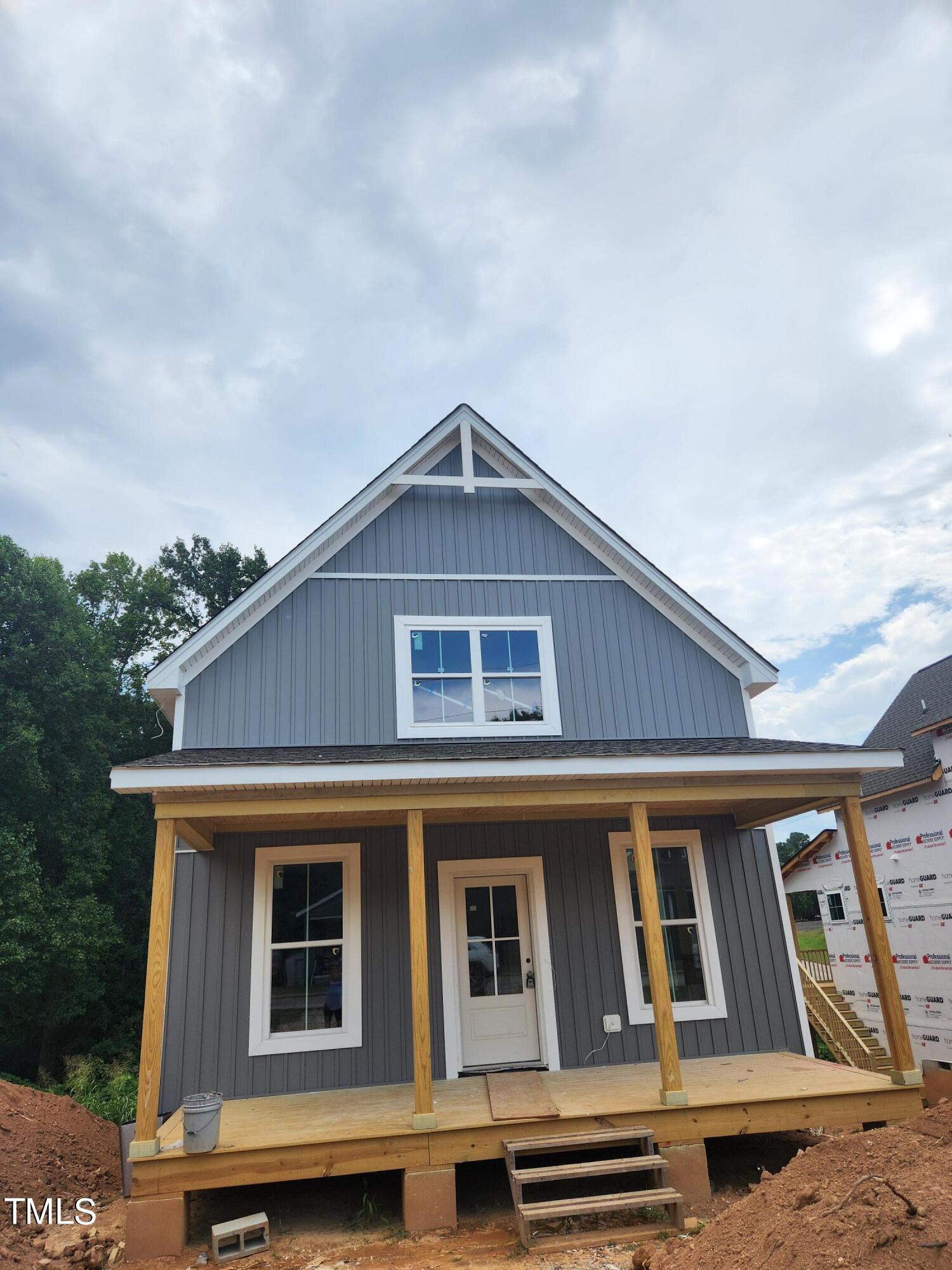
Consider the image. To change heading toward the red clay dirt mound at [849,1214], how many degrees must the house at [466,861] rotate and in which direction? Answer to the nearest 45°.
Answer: approximately 45° to its left

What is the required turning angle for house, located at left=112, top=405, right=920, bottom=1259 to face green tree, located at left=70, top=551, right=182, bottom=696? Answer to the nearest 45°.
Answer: approximately 135° to its right

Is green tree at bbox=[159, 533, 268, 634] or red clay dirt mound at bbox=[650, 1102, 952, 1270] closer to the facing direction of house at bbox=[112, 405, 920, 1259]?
the red clay dirt mound

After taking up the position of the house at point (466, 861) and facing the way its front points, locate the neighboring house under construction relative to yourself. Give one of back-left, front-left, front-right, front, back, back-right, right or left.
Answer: back-left

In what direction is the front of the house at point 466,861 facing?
toward the camera

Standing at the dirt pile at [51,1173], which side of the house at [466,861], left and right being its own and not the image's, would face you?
right

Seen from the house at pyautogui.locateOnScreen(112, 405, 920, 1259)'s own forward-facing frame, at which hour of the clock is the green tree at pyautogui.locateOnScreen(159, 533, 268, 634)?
The green tree is roughly at 5 o'clock from the house.

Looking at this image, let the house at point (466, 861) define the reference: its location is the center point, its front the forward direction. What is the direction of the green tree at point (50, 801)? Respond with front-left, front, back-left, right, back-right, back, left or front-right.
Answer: back-right
